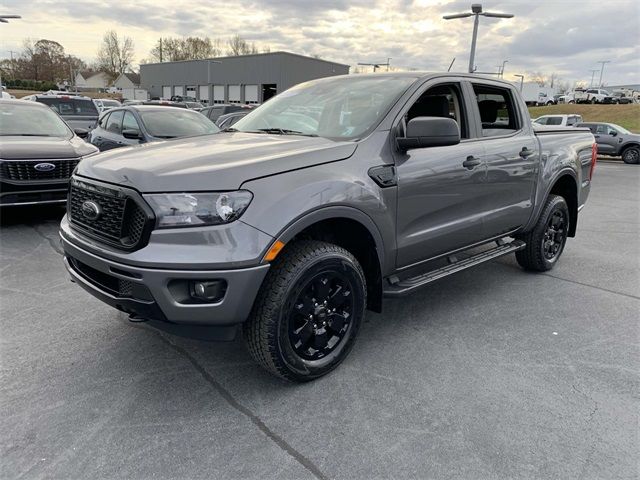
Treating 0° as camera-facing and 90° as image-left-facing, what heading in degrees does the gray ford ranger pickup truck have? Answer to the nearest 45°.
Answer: approximately 45°

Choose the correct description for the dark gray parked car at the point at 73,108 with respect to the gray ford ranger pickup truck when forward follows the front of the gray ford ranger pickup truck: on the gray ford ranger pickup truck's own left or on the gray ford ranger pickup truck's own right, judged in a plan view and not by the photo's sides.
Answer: on the gray ford ranger pickup truck's own right

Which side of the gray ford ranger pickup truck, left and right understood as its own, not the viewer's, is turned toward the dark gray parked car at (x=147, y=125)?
right

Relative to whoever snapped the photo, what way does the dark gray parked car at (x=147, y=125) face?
facing the viewer and to the right of the viewer

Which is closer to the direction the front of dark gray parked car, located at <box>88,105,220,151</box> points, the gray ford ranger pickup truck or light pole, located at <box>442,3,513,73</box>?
the gray ford ranger pickup truck

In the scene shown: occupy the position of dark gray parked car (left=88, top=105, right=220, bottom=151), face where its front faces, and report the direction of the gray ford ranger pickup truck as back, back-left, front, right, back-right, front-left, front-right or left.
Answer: front-right

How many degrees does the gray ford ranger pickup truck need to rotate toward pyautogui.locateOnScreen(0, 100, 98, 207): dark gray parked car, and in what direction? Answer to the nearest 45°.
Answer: approximately 90° to its right

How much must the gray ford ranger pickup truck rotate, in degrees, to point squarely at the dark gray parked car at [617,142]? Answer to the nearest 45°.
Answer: approximately 180°

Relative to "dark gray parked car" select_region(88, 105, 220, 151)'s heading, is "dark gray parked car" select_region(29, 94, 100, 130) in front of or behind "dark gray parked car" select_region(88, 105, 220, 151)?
behind

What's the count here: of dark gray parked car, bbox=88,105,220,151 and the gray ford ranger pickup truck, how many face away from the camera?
0

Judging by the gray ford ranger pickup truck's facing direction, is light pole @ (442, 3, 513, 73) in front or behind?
behind
